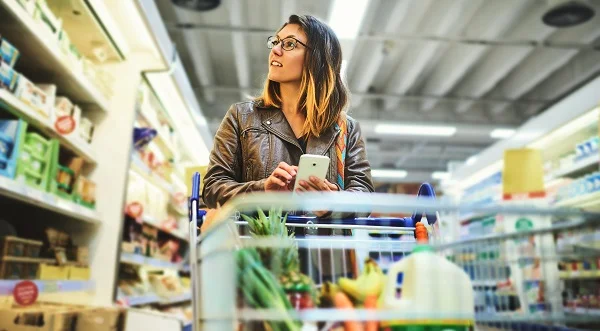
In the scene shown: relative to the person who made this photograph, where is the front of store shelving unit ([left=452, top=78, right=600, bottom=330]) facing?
facing the viewer and to the left of the viewer

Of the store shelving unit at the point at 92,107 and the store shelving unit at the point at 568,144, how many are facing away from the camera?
0

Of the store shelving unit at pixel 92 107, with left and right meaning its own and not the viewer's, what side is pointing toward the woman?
front

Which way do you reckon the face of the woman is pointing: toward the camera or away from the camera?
toward the camera

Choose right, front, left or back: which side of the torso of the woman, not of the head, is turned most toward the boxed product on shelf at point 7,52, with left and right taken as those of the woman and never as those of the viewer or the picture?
right

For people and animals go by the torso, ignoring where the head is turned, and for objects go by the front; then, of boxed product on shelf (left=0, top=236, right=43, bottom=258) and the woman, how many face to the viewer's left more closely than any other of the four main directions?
0

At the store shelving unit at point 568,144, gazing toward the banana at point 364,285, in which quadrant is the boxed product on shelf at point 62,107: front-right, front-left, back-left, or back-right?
front-right

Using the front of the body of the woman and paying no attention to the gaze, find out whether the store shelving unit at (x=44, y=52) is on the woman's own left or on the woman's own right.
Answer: on the woman's own right

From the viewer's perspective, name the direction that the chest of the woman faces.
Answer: toward the camera

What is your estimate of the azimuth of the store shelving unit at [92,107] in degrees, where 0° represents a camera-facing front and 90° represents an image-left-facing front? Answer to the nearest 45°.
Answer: approximately 315°

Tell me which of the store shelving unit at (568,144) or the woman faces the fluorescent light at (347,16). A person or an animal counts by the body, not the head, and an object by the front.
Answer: the store shelving unit

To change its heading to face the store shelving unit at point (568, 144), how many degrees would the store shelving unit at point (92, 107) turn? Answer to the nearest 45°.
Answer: approximately 45° to its left

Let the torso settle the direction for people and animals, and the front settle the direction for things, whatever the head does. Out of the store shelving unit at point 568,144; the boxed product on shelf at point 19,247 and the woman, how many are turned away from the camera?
0

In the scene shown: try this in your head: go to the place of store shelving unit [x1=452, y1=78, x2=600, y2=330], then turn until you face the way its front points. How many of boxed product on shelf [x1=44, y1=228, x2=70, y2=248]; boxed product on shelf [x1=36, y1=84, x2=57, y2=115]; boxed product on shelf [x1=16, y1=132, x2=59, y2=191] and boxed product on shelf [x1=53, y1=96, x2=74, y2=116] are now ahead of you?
4

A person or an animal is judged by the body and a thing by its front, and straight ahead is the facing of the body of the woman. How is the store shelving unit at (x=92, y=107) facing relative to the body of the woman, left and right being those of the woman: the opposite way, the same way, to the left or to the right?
to the left
